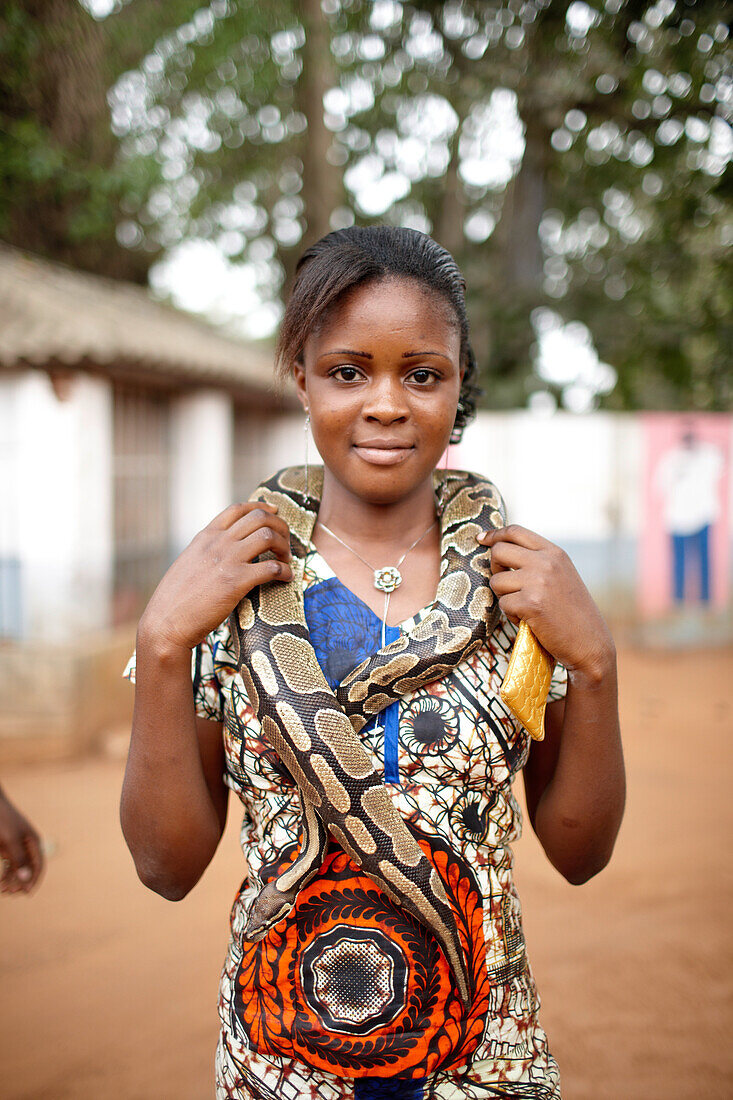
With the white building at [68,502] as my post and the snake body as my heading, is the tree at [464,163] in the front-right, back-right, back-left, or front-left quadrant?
back-left

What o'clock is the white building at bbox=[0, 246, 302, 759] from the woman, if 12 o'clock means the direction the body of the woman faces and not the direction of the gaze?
The white building is roughly at 5 o'clock from the woman.

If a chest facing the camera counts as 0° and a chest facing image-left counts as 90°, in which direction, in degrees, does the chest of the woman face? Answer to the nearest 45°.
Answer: approximately 0°

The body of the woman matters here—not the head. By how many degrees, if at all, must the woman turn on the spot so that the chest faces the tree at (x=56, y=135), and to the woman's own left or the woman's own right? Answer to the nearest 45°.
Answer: approximately 135° to the woman's own right

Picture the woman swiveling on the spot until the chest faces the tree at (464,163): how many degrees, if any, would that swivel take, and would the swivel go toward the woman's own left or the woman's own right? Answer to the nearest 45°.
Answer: approximately 180°
